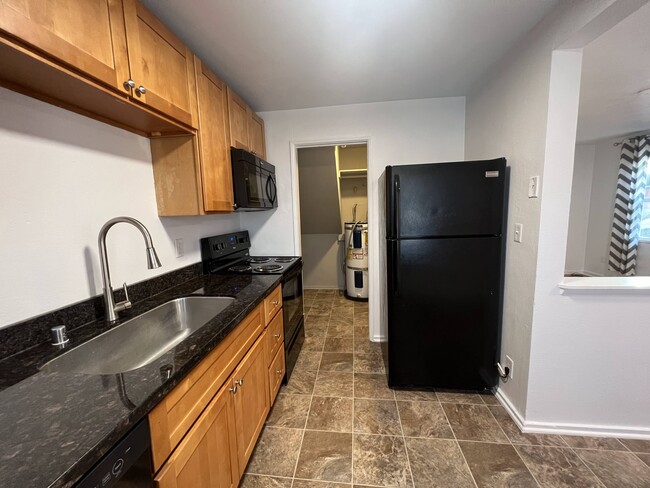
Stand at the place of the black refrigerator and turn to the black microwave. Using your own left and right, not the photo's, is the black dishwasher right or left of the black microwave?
left

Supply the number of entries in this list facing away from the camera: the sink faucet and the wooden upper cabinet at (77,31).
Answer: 0

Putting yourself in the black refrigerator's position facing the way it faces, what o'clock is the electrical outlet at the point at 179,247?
The electrical outlet is roughly at 2 o'clock from the black refrigerator.

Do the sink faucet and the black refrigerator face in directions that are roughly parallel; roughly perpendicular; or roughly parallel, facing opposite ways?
roughly perpendicular

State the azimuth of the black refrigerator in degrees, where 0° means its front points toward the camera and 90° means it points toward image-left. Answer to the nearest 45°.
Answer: approximately 0°

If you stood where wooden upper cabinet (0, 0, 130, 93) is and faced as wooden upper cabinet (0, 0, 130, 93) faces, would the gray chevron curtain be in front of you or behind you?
in front

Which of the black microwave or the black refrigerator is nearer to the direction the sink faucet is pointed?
the black refrigerator

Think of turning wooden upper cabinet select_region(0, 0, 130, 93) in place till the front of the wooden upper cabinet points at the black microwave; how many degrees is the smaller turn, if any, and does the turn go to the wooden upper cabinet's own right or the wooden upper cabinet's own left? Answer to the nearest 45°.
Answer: approximately 90° to the wooden upper cabinet's own left

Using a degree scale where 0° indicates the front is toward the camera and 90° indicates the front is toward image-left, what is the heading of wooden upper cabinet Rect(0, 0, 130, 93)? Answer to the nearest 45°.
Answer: approximately 315°

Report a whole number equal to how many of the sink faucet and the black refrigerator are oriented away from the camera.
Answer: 0

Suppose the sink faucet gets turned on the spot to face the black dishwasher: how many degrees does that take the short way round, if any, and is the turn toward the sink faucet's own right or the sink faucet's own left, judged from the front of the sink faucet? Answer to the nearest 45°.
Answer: approximately 45° to the sink faucet's own right

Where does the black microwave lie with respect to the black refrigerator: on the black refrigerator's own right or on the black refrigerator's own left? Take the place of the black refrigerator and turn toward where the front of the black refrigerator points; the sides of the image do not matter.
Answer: on the black refrigerator's own right

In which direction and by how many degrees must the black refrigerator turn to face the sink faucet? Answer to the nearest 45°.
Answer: approximately 45° to its right
